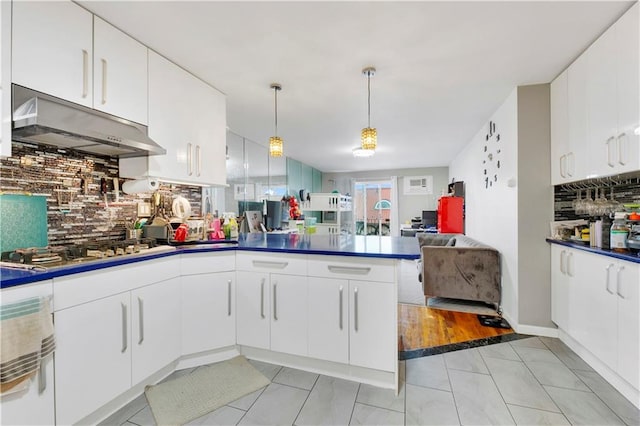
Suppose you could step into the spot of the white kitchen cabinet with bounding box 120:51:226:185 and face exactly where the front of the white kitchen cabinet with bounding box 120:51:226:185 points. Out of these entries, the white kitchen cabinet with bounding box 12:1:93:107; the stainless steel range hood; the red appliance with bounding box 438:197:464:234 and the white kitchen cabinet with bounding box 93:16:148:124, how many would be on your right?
3

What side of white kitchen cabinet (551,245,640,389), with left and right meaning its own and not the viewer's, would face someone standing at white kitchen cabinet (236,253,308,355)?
front

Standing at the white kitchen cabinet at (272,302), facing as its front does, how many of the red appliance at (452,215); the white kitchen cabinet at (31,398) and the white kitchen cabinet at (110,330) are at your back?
1

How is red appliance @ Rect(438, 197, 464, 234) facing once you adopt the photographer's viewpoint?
facing the viewer and to the left of the viewer

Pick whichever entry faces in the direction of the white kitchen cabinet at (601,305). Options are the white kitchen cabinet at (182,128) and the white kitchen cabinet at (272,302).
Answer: the white kitchen cabinet at (182,128)

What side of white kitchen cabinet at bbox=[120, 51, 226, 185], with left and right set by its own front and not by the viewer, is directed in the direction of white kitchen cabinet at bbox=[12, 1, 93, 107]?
right

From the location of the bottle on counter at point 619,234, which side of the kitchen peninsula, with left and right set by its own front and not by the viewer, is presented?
left

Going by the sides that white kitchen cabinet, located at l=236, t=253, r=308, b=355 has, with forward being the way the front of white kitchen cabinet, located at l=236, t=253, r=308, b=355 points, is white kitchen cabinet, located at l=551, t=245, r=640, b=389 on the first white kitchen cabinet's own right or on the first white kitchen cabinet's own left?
on the first white kitchen cabinet's own left

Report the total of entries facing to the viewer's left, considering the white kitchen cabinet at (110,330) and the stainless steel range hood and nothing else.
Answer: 0

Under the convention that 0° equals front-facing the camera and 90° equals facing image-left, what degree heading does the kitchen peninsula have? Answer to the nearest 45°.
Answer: approximately 0°
